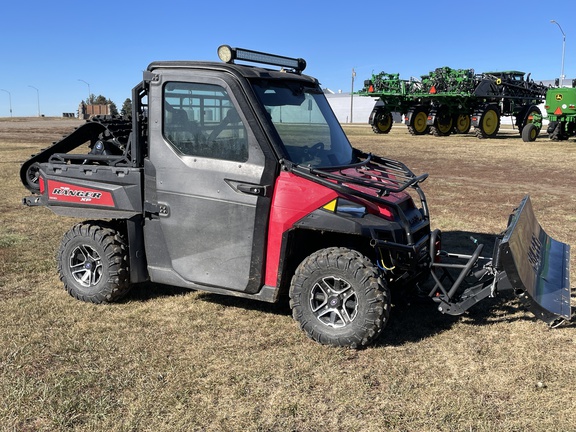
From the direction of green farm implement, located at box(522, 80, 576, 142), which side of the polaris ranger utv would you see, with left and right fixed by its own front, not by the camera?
left

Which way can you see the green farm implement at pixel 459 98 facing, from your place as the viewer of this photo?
facing away from the viewer and to the right of the viewer

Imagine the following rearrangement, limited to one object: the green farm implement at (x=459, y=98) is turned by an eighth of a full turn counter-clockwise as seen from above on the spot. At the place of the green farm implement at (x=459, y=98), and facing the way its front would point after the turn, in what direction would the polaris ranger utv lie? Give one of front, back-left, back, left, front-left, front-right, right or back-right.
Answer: back

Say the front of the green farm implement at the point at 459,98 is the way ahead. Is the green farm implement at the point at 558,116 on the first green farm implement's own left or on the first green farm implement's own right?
on the first green farm implement's own right

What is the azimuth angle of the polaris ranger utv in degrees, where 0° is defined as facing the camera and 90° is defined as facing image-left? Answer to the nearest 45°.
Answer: approximately 315°
